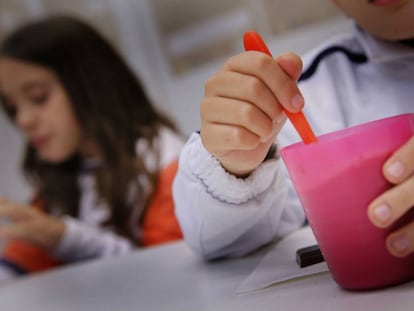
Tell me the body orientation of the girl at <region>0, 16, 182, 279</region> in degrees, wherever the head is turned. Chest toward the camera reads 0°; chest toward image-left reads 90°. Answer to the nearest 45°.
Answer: approximately 45°

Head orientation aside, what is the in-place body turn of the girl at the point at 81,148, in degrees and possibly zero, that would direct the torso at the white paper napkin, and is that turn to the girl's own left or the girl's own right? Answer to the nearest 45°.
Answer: approximately 45° to the girl's own left

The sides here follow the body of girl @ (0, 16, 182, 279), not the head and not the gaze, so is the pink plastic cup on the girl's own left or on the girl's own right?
on the girl's own left

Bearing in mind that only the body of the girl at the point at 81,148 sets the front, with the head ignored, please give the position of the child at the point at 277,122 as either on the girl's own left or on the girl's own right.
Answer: on the girl's own left
